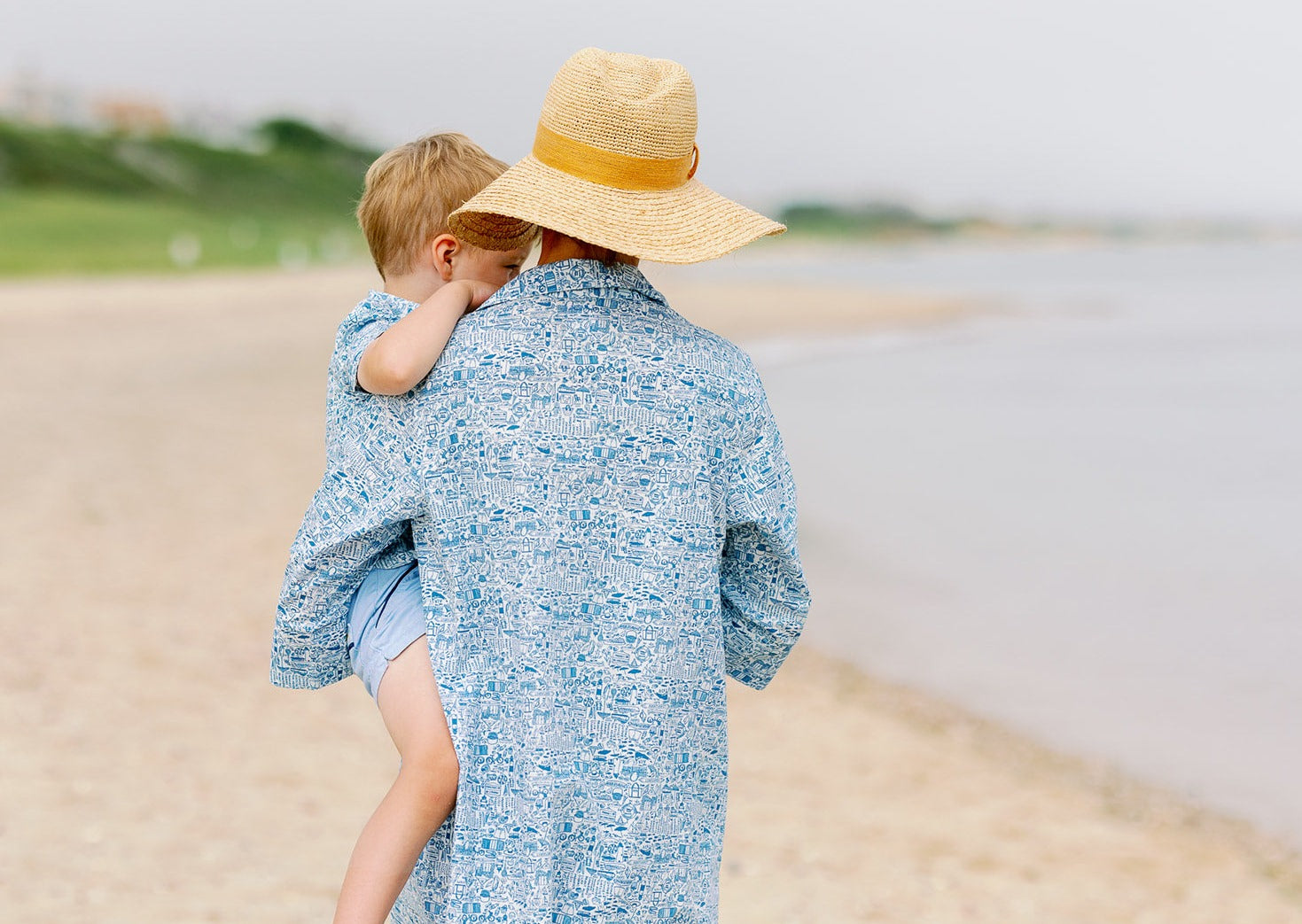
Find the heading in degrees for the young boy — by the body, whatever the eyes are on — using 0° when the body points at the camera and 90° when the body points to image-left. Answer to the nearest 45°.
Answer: approximately 270°

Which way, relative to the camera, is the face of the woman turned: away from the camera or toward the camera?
away from the camera
